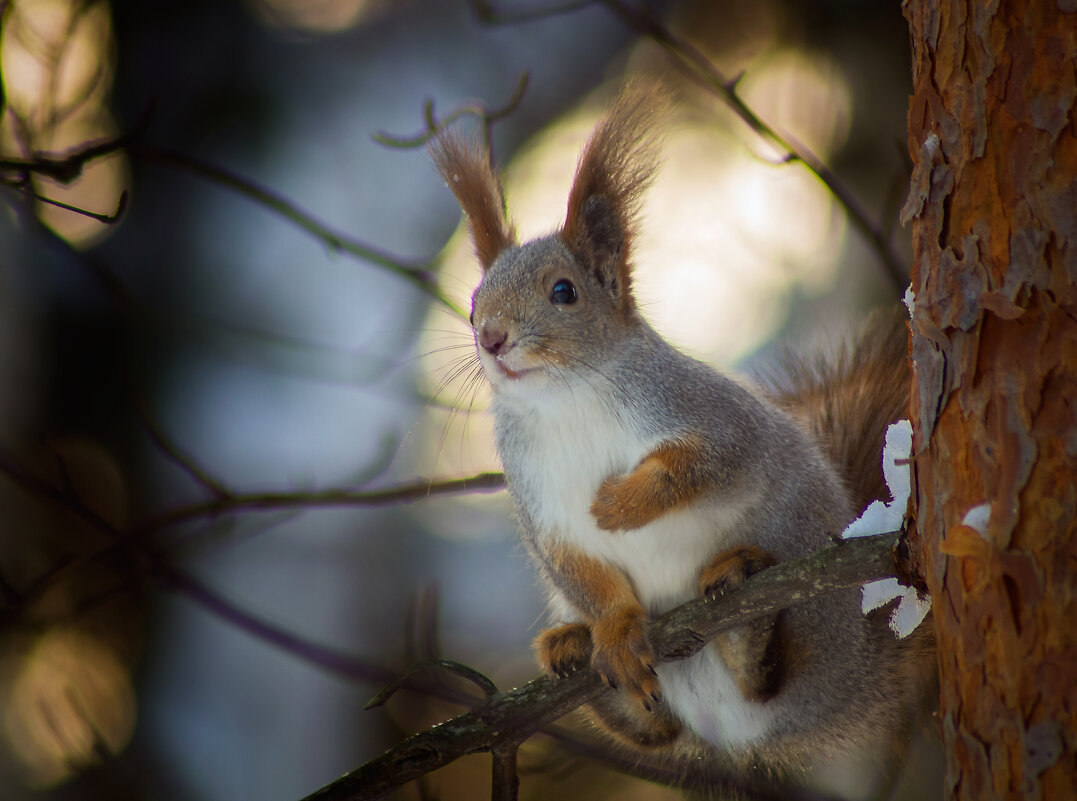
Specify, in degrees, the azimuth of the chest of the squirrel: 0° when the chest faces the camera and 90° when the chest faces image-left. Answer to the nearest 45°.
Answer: approximately 45°
